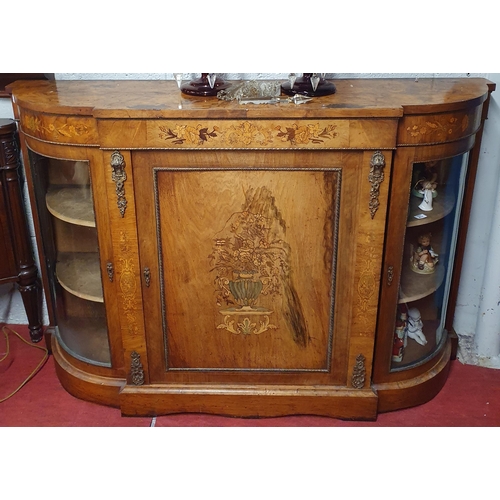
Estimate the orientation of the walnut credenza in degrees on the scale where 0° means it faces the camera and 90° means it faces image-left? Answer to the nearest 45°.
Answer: approximately 0°

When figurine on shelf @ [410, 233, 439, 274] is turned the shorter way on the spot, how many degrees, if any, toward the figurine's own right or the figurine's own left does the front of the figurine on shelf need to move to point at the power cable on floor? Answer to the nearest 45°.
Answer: approximately 90° to the figurine's own right

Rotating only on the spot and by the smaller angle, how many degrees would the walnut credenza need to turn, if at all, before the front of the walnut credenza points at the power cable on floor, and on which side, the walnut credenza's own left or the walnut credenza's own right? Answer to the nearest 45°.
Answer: approximately 90° to the walnut credenza's own right

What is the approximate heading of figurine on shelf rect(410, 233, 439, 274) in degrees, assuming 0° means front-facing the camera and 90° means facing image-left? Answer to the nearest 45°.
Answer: approximately 0°
